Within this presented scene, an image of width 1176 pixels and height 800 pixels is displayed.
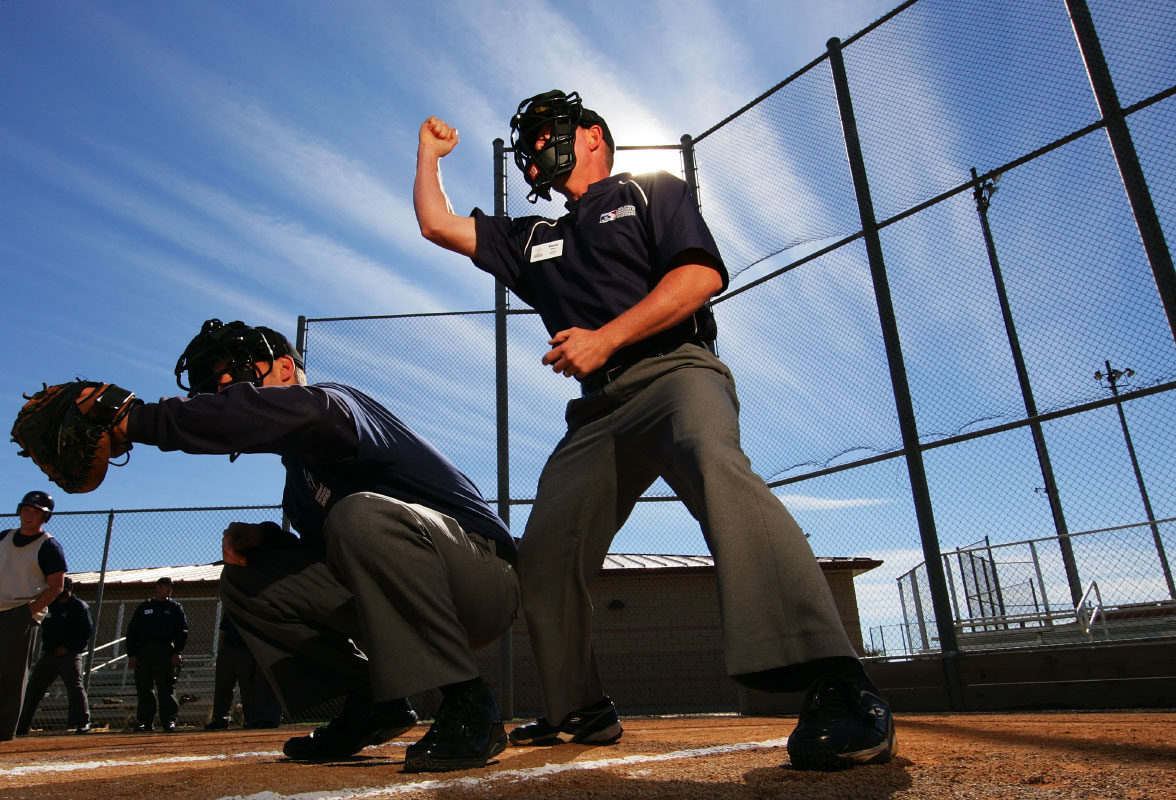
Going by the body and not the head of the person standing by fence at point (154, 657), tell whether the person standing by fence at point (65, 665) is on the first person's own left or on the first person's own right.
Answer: on the first person's own right

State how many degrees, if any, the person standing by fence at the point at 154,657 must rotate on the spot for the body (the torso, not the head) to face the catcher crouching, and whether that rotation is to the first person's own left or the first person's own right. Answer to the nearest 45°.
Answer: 0° — they already face them

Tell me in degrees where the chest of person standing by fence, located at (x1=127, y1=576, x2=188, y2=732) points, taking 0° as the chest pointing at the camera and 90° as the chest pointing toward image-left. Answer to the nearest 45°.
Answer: approximately 0°

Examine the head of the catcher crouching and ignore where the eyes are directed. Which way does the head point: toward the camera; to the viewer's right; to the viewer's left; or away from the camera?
to the viewer's left

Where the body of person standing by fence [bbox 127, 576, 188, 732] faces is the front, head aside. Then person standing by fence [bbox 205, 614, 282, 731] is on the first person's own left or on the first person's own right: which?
on the first person's own left
